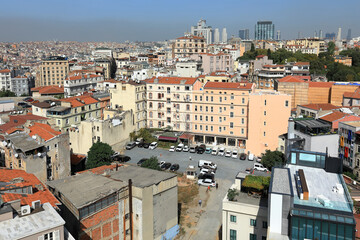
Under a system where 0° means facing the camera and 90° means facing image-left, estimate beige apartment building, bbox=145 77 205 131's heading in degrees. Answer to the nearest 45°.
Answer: approximately 0°

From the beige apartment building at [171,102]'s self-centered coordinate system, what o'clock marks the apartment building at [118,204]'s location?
The apartment building is roughly at 12 o'clock from the beige apartment building.

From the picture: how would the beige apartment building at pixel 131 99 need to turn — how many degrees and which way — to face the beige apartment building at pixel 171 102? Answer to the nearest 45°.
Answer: approximately 45° to its left

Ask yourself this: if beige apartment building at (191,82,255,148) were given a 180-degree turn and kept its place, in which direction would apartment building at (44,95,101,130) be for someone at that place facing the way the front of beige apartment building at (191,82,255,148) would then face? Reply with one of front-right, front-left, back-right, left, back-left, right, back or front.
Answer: left

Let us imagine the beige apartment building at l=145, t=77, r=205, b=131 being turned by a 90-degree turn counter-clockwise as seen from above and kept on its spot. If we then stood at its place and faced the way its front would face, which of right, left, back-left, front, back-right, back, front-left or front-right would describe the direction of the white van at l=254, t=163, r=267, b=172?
front-right

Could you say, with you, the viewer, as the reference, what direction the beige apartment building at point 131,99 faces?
facing the viewer and to the right of the viewer

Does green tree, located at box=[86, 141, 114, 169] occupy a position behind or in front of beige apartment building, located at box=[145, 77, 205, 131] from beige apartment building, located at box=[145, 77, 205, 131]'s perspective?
in front

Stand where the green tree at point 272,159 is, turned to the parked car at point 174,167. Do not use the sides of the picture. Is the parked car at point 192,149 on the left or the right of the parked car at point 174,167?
right

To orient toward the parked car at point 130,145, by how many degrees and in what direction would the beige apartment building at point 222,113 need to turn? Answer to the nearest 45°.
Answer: approximately 90° to its right

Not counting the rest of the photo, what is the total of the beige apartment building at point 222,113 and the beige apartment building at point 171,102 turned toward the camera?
2

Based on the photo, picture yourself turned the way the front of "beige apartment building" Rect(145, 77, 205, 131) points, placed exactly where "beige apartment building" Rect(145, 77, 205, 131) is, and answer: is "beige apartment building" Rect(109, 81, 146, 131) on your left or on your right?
on your right

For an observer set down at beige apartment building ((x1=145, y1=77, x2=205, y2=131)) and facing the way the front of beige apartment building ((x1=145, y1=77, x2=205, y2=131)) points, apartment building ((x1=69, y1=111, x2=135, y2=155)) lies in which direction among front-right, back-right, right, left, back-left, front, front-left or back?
front-right

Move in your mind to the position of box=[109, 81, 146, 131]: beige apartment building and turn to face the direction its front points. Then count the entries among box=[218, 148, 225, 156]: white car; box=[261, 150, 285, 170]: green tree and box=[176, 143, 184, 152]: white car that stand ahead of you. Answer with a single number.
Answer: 3
